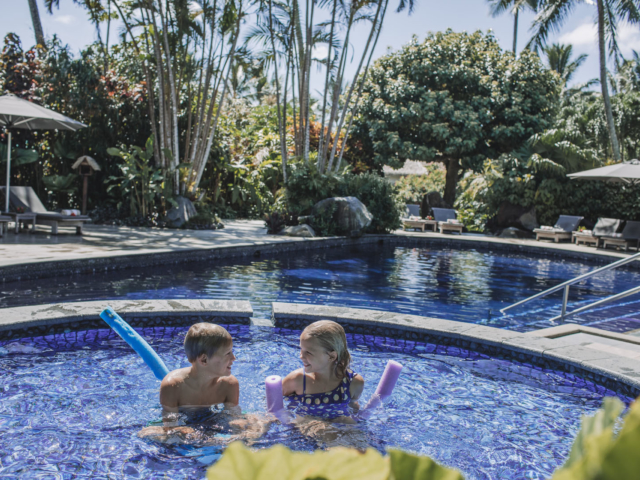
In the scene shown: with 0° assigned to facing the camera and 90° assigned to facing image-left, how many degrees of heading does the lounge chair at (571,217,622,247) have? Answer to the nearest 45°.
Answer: approximately 90°

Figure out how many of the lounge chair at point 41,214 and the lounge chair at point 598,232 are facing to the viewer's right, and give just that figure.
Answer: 1

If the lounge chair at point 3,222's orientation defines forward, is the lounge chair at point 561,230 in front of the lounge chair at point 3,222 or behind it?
in front

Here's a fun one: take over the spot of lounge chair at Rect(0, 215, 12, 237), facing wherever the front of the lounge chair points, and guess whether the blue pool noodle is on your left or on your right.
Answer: on your right

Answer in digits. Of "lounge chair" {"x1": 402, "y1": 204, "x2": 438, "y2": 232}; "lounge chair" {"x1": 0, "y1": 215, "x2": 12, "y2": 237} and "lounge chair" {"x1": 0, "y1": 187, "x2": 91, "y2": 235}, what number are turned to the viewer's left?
0

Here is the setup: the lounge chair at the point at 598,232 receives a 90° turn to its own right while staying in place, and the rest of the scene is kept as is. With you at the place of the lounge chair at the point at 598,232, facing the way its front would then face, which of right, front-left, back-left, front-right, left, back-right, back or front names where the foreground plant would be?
back

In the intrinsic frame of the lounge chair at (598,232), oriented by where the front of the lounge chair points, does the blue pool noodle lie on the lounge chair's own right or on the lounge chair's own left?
on the lounge chair's own left

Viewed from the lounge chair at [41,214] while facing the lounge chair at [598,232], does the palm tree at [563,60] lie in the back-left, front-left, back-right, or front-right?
front-left

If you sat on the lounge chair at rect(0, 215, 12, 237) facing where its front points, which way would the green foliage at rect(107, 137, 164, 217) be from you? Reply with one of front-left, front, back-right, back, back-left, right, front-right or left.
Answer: front-left

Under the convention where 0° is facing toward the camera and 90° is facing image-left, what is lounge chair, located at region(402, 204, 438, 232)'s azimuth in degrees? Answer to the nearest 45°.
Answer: approximately 315°

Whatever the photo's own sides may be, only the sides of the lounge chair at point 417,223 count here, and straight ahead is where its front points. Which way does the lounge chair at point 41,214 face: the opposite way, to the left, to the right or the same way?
to the left

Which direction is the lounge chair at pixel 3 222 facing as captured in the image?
to the viewer's right

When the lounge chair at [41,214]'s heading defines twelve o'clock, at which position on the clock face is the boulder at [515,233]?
The boulder is roughly at 12 o'clock from the lounge chair.

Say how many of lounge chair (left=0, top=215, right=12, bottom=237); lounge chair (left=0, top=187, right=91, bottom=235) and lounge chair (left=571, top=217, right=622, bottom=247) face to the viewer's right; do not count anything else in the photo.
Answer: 2

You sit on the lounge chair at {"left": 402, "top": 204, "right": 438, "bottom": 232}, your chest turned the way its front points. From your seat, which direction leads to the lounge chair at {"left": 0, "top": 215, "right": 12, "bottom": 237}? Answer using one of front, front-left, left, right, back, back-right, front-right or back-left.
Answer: right

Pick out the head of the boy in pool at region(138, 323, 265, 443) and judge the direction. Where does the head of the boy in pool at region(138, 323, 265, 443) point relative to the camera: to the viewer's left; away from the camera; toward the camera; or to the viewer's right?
to the viewer's right

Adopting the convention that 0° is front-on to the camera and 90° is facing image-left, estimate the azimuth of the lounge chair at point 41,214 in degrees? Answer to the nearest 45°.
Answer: approximately 270°
